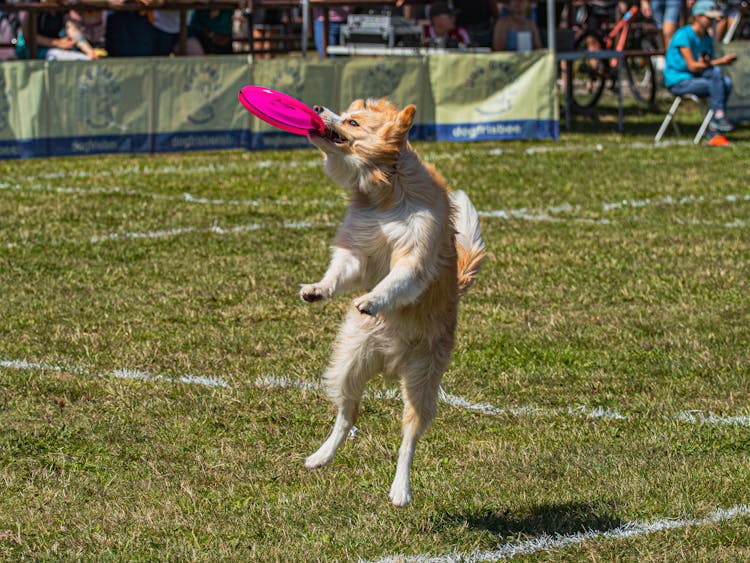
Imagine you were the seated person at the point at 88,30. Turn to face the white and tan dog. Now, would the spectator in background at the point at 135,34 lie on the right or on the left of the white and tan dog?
left

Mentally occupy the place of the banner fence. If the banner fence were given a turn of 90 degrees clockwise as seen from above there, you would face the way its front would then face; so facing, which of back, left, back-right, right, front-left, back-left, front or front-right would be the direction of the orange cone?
back

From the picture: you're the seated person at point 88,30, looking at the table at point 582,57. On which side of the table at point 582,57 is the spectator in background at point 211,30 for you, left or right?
left

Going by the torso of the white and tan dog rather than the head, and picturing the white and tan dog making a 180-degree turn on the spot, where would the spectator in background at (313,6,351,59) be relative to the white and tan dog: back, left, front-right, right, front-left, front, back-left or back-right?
front-left

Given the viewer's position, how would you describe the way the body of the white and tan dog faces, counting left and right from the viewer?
facing the viewer and to the left of the viewer

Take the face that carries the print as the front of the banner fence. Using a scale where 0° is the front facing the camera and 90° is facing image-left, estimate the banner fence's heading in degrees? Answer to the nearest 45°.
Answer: approximately 0°

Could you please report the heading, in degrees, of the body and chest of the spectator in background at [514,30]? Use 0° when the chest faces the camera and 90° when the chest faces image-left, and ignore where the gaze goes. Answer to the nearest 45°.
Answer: approximately 0°

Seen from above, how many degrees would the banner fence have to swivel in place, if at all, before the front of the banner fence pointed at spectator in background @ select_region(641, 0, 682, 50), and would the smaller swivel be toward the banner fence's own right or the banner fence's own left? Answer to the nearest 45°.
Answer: approximately 135° to the banner fence's own left

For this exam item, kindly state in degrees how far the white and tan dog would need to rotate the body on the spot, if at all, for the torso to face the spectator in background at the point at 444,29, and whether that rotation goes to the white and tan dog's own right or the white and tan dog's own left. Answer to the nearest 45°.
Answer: approximately 135° to the white and tan dog's own right

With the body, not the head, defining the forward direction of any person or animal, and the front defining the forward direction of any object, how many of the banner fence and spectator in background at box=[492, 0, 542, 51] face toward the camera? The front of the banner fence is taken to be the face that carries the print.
2

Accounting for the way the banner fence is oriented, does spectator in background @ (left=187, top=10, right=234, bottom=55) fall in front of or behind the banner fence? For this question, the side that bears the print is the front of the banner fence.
behind
